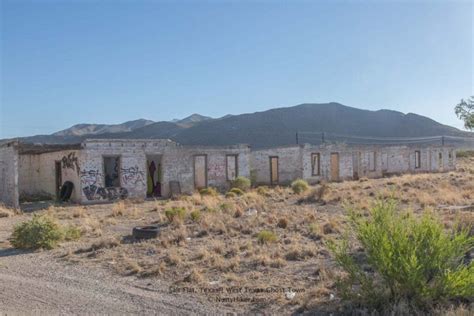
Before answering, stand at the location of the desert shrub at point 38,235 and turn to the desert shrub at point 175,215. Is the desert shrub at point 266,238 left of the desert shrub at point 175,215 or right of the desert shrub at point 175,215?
right

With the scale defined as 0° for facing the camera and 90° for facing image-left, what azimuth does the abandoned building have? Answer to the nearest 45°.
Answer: approximately 315°

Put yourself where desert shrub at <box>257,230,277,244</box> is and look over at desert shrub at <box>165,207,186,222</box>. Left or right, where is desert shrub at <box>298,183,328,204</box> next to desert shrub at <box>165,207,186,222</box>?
right

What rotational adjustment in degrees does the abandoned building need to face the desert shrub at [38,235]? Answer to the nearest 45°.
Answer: approximately 45° to its right

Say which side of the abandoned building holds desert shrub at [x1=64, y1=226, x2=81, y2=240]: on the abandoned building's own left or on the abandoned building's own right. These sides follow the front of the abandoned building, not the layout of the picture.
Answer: on the abandoned building's own right
